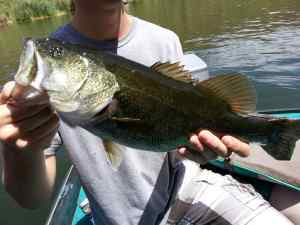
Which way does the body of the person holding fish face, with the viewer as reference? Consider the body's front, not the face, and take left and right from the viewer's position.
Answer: facing the viewer

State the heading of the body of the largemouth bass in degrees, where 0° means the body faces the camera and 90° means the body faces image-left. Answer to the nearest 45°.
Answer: approximately 90°
